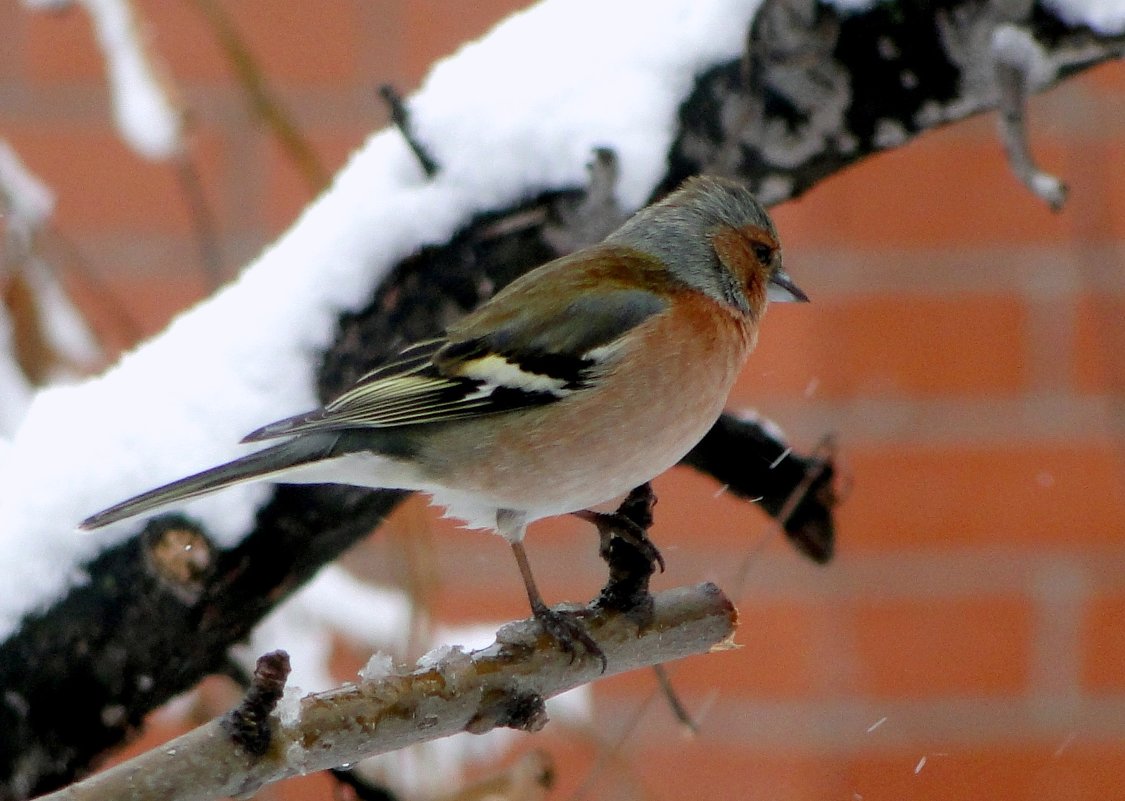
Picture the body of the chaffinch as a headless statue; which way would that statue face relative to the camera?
to the viewer's right

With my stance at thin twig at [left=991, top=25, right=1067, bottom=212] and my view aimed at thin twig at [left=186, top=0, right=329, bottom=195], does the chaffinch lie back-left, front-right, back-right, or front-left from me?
front-left
